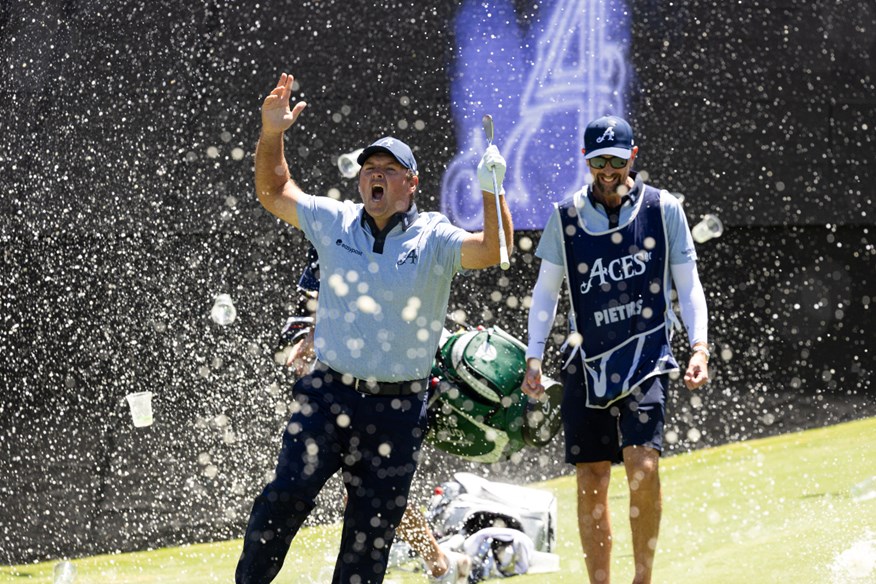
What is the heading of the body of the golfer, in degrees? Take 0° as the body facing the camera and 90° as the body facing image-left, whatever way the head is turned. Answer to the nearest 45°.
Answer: approximately 0°

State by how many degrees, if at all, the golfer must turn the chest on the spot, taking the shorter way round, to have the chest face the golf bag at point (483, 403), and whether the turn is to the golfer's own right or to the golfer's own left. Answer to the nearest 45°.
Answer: approximately 135° to the golfer's own left
